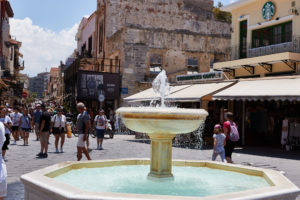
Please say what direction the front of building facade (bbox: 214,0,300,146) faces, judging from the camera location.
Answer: facing the viewer and to the left of the viewer

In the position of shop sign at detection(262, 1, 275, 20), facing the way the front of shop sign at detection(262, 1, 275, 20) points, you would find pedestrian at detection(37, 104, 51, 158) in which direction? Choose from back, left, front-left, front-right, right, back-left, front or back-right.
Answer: front

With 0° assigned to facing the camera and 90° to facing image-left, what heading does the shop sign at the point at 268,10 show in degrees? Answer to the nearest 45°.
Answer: approximately 45°

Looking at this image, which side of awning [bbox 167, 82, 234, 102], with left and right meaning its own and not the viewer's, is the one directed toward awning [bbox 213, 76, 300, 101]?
left

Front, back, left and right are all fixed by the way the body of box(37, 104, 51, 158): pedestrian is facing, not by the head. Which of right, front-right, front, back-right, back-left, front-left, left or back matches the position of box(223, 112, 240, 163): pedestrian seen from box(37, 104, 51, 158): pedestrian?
back-left

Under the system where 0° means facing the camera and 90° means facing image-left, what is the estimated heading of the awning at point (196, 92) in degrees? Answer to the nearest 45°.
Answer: approximately 45°

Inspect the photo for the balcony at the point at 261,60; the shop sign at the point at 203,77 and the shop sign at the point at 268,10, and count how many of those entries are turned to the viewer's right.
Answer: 0

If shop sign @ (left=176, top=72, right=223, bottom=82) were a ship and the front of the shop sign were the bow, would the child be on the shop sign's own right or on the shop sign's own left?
on the shop sign's own left

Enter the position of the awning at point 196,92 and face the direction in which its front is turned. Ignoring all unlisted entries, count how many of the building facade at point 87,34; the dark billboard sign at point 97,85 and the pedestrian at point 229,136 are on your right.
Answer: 2

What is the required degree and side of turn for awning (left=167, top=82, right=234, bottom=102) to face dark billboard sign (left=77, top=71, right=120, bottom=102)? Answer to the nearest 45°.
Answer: approximately 90° to its right

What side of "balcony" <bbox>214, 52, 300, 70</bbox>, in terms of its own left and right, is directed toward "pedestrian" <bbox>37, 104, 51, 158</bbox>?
front

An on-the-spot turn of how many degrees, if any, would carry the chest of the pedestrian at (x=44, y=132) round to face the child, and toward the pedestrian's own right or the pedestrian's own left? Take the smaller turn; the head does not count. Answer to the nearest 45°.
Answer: approximately 135° to the pedestrian's own left
